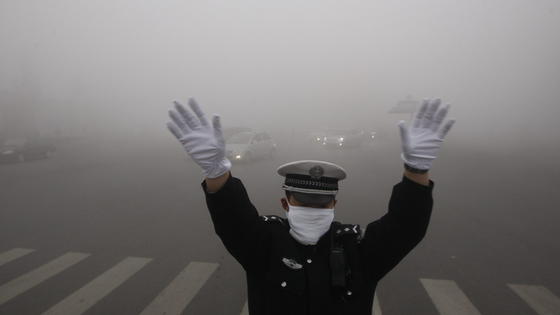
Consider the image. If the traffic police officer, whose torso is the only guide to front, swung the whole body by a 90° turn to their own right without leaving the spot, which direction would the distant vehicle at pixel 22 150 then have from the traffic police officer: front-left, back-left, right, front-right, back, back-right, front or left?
front-right

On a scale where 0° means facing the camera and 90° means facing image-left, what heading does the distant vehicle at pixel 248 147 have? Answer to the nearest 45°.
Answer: approximately 45°

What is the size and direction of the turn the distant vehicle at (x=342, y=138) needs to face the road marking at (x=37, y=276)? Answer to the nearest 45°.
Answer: approximately 45° to its left

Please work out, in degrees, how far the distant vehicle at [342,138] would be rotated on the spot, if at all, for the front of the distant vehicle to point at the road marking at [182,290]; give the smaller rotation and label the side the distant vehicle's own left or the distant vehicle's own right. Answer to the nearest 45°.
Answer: approximately 45° to the distant vehicle's own left

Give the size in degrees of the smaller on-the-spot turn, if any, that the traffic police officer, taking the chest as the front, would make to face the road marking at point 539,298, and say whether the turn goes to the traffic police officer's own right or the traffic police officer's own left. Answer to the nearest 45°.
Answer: approximately 135° to the traffic police officer's own left

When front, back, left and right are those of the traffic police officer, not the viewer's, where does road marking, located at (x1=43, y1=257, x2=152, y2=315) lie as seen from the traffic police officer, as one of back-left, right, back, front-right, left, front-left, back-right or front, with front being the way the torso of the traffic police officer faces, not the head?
back-right

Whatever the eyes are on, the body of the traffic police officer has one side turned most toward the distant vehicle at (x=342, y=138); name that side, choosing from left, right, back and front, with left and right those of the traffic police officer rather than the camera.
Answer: back

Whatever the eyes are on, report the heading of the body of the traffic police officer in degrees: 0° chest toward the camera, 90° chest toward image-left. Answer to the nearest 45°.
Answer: approximately 0°

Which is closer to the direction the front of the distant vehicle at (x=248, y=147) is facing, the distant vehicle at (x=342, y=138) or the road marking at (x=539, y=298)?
the road marking
